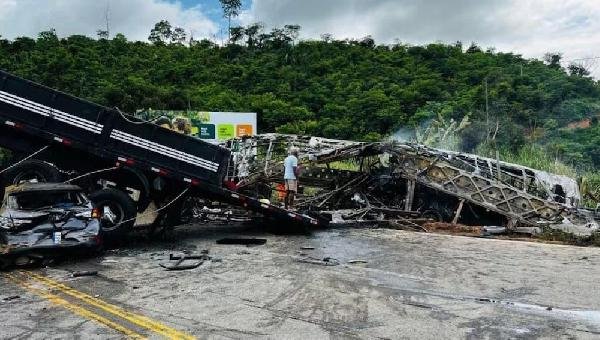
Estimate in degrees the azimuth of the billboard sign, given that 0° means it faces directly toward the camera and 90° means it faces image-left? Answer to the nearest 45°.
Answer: approximately 0°

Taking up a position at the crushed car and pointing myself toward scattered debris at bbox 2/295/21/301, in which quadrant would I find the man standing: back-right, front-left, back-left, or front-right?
back-left

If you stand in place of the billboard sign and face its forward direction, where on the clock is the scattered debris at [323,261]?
The scattered debris is roughly at 12 o'clock from the billboard sign.

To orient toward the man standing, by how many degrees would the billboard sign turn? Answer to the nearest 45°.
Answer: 0° — it already faces them

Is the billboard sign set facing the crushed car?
yes

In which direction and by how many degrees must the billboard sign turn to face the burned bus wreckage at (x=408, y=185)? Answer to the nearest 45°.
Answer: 0° — it already faces it

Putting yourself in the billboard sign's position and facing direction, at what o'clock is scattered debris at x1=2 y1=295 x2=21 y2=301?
The scattered debris is roughly at 12 o'clock from the billboard sign.

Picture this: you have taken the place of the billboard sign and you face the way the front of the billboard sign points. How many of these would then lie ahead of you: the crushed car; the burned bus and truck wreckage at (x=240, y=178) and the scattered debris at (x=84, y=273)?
3

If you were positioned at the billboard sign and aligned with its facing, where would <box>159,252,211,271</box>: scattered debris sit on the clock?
The scattered debris is roughly at 12 o'clock from the billboard sign.
